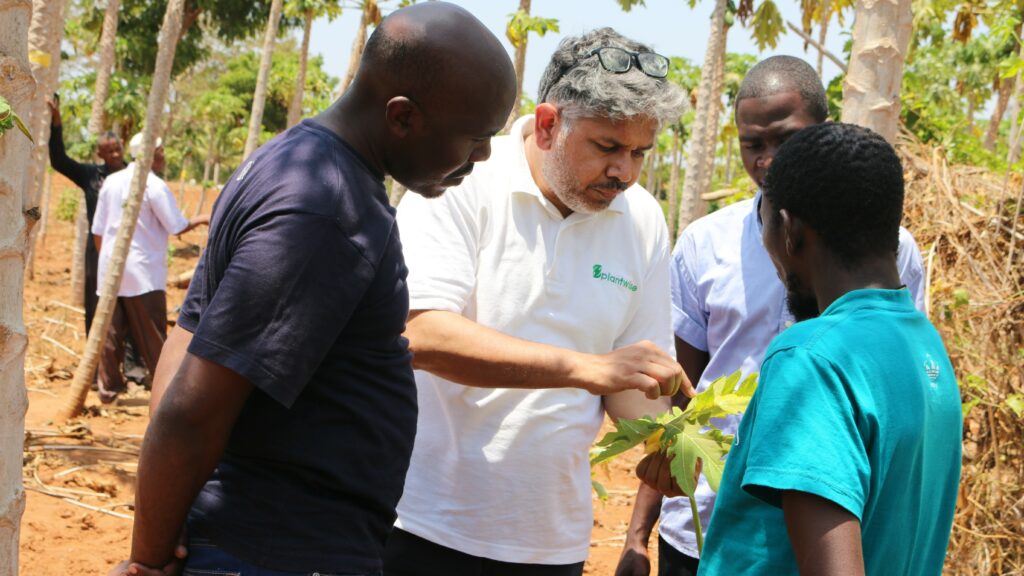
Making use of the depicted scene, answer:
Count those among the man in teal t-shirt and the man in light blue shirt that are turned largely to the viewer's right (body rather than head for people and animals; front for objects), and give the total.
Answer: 0

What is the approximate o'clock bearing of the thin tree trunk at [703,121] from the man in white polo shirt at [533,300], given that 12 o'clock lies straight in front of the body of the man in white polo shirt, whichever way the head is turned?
The thin tree trunk is roughly at 8 o'clock from the man in white polo shirt.

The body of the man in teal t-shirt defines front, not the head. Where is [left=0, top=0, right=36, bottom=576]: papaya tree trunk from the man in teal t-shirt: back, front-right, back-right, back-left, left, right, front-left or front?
front-left

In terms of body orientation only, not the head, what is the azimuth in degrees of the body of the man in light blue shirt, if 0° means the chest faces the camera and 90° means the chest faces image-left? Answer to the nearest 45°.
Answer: approximately 45°

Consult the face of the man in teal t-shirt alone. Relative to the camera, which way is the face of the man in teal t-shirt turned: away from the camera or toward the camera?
away from the camera

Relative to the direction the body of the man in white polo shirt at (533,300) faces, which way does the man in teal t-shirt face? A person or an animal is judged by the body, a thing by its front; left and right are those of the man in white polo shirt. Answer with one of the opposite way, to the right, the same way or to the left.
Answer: the opposite way

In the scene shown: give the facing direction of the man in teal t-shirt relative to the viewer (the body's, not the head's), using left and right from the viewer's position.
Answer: facing away from the viewer and to the left of the viewer

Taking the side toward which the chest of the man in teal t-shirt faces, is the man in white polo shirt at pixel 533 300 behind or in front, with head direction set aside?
in front

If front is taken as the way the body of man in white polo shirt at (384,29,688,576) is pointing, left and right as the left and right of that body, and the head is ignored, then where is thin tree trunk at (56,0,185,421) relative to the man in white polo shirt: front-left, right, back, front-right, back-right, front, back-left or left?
back

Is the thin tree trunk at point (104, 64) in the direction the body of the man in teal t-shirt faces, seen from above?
yes

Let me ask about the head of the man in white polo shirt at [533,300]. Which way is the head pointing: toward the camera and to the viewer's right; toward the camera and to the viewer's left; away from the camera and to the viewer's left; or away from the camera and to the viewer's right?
toward the camera and to the viewer's right

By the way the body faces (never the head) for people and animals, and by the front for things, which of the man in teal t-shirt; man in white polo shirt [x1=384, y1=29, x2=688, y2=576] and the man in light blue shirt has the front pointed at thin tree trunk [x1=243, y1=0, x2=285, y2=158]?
the man in teal t-shirt

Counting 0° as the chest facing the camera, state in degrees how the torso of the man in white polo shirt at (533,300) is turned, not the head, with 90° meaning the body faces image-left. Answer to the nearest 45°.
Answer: approximately 315°

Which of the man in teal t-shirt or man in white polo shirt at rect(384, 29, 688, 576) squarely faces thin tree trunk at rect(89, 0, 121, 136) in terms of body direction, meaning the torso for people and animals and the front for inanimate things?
the man in teal t-shirt
